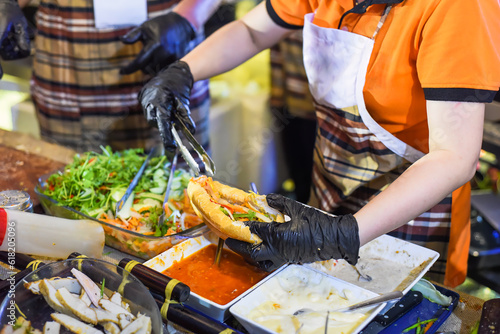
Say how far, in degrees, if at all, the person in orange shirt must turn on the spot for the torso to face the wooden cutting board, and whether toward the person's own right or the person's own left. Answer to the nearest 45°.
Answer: approximately 45° to the person's own right

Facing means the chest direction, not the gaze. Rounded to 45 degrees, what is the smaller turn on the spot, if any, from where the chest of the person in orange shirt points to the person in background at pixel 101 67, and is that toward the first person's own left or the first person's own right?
approximately 90° to the first person's own right

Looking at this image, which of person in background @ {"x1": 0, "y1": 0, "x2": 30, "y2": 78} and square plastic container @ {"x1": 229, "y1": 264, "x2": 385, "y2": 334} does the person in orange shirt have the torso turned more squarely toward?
the square plastic container

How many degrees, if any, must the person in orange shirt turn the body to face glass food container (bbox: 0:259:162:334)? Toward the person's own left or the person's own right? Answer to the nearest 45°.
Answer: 0° — they already face it

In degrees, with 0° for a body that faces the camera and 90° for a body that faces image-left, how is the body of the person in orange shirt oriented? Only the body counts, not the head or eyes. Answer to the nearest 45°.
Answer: approximately 45°

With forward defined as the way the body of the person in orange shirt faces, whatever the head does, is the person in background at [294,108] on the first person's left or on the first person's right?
on the first person's right

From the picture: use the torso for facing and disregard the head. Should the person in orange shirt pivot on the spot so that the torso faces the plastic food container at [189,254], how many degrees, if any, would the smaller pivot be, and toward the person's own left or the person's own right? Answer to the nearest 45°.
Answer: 0° — they already face it

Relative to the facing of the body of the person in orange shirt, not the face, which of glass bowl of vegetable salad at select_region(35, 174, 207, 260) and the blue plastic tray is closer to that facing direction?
the glass bowl of vegetable salad
